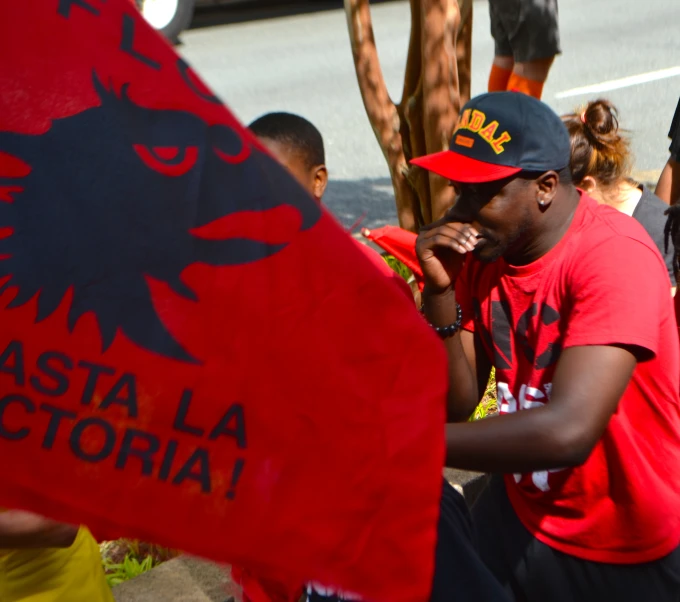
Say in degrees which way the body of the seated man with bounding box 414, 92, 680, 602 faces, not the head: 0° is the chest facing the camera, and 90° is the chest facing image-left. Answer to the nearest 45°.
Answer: approximately 45°

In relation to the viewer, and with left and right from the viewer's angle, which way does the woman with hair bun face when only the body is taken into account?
facing away from the viewer and to the left of the viewer

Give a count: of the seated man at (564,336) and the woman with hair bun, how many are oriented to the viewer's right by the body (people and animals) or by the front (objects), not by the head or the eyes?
0

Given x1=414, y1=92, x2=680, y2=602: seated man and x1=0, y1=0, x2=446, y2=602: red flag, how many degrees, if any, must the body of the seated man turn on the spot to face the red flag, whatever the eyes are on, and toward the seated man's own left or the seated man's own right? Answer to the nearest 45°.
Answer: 0° — they already face it

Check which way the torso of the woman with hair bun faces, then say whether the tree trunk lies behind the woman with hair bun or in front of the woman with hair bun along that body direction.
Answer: in front

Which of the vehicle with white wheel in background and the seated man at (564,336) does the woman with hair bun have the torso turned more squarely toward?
the vehicle with white wheel in background

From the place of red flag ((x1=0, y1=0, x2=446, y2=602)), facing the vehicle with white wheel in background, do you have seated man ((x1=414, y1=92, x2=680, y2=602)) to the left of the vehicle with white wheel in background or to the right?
right

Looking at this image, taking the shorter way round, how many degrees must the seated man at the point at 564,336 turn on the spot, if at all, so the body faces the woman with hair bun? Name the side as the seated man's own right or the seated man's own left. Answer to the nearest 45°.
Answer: approximately 135° to the seated man's own right

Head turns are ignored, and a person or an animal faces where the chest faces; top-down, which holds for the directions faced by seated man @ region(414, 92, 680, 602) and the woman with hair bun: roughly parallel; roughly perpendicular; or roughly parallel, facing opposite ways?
roughly perpendicular

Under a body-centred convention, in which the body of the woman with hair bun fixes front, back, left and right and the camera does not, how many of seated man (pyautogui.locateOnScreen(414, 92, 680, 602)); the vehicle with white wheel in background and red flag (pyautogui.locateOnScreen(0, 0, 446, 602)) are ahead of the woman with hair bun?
1

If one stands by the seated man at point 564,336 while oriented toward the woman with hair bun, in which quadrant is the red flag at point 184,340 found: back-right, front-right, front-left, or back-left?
back-left

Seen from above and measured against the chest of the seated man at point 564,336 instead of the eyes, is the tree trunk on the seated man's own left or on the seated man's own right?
on the seated man's own right

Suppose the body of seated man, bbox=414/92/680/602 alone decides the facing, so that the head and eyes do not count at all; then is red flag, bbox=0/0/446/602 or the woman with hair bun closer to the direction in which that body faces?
the red flag

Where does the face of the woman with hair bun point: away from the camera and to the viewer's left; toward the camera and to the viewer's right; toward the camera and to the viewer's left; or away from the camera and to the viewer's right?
away from the camera and to the viewer's left

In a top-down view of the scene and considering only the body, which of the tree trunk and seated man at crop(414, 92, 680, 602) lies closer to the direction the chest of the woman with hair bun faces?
the tree trunk
